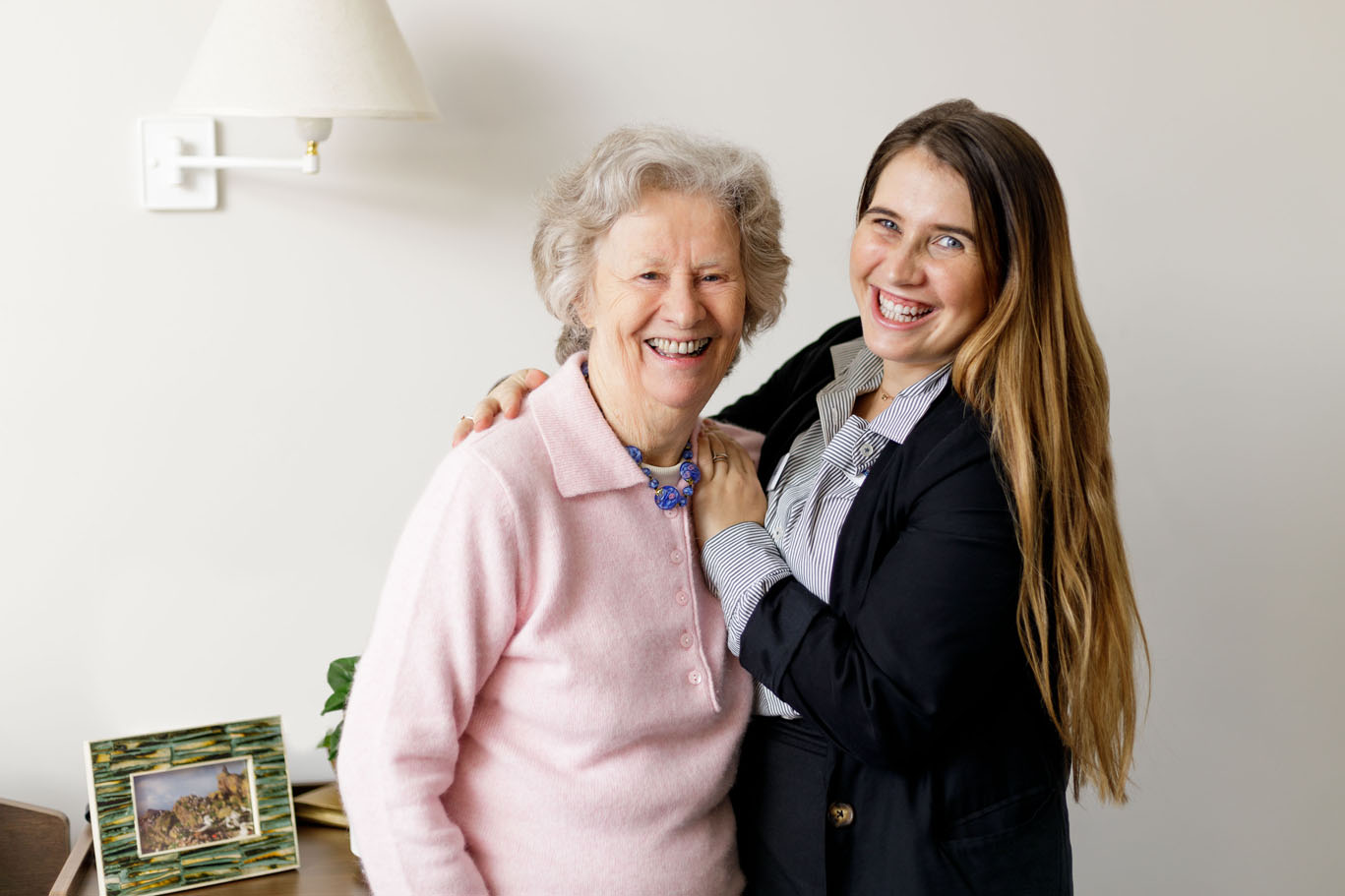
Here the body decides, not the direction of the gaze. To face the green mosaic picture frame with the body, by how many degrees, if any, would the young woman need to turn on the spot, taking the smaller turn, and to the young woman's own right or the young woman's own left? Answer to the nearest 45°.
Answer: approximately 45° to the young woman's own right

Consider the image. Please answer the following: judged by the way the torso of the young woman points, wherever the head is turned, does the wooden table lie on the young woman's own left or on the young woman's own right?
on the young woman's own right

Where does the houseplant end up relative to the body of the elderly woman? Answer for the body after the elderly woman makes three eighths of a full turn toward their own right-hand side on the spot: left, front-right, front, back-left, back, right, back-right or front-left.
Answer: front-right

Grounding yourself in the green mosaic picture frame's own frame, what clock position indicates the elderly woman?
The elderly woman is roughly at 11 o'clock from the green mosaic picture frame.

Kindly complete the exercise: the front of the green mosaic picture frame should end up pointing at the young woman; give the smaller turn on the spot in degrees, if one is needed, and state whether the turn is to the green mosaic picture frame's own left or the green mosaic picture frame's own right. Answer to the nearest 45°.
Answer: approximately 45° to the green mosaic picture frame's own left
